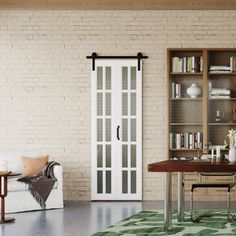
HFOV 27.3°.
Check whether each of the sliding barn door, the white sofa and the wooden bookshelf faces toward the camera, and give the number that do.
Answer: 3

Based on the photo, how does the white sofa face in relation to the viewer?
toward the camera

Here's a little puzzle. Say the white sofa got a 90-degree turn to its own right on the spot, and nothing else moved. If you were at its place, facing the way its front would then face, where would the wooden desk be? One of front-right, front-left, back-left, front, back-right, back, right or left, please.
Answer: back-left

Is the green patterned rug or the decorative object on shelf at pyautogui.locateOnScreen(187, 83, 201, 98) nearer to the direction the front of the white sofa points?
the green patterned rug

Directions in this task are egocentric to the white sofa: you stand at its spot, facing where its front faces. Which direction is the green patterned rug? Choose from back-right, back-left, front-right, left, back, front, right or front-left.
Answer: front-left

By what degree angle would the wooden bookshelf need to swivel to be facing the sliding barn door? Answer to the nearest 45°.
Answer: approximately 90° to its right

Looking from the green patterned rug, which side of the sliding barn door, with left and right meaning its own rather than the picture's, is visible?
front

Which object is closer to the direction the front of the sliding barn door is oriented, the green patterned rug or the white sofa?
the green patterned rug

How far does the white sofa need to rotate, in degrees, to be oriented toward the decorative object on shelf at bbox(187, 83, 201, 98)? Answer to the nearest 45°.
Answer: approximately 90° to its left

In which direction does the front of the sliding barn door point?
toward the camera

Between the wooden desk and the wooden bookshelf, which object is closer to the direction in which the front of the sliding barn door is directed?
the wooden desk
